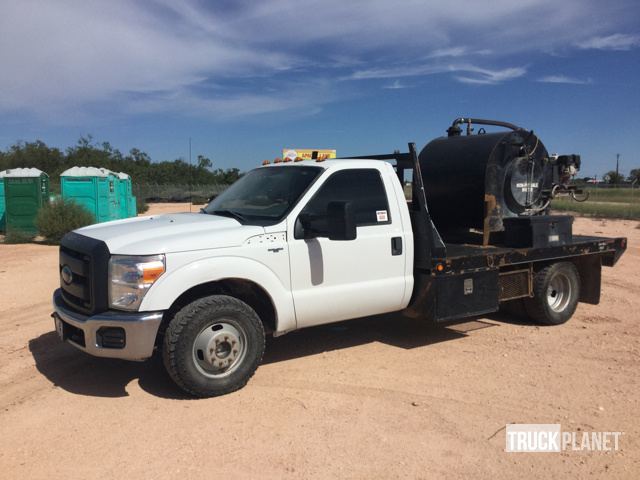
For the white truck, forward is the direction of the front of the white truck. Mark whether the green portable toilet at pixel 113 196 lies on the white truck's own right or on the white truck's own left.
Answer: on the white truck's own right

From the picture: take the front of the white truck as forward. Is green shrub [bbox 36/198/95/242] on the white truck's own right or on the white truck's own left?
on the white truck's own right

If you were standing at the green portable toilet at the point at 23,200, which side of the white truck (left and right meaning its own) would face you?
right

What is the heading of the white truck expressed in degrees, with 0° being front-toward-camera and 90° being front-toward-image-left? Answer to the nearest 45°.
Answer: approximately 45°

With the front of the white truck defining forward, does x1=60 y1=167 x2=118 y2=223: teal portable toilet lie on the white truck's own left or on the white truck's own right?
on the white truck's own right

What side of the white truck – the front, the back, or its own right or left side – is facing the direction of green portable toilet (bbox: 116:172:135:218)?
right

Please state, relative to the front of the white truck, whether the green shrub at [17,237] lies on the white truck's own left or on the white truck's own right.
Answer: on the white truck's own right
